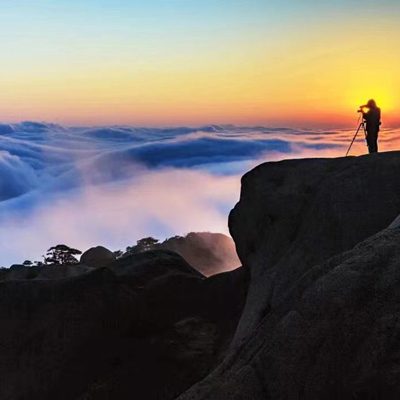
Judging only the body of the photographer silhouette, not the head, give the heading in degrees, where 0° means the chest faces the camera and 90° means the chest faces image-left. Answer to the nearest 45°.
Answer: approximately 90°

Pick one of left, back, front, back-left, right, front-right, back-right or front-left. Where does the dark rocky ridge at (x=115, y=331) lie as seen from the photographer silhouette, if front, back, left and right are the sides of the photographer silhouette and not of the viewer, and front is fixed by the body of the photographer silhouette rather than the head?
front-left

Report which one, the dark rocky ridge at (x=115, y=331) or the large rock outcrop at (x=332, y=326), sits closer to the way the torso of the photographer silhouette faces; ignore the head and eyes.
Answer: the dark rocky ridge
